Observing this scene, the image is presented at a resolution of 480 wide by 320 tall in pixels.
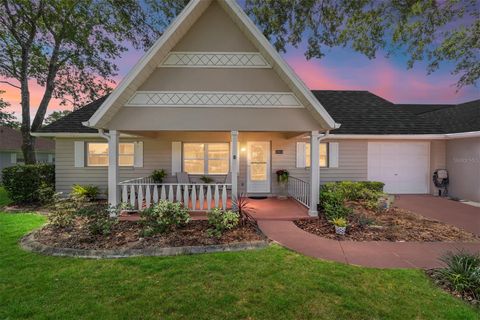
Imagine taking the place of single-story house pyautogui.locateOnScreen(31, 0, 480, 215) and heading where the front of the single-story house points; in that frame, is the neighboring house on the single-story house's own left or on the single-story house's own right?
on the single-story house's own right

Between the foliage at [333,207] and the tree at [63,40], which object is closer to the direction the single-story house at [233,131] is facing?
the foliage

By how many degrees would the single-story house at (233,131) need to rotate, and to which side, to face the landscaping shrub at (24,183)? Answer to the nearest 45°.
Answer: approximately 90° to its right

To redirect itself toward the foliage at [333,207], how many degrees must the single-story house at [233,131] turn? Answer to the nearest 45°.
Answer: approximately 45° to its left

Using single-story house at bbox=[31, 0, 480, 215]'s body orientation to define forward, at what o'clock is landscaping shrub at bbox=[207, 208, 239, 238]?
The landscaping shrub is roughly at 12 o'clock from the single-story house.

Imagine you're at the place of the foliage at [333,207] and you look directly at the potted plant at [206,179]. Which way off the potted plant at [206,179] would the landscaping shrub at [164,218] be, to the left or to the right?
left

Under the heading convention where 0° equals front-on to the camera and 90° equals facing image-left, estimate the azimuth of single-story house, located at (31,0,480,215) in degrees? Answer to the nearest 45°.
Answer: approximately 0°

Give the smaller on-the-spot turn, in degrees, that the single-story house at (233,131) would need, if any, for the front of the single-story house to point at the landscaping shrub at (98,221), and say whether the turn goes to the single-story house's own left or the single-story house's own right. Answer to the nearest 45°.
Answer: approximately 45° to the single-story house's own right

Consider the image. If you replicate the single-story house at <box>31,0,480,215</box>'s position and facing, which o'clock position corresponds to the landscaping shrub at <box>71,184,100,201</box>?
The landscaping shrub is roughly at 3 o'clock from the single-story house.
